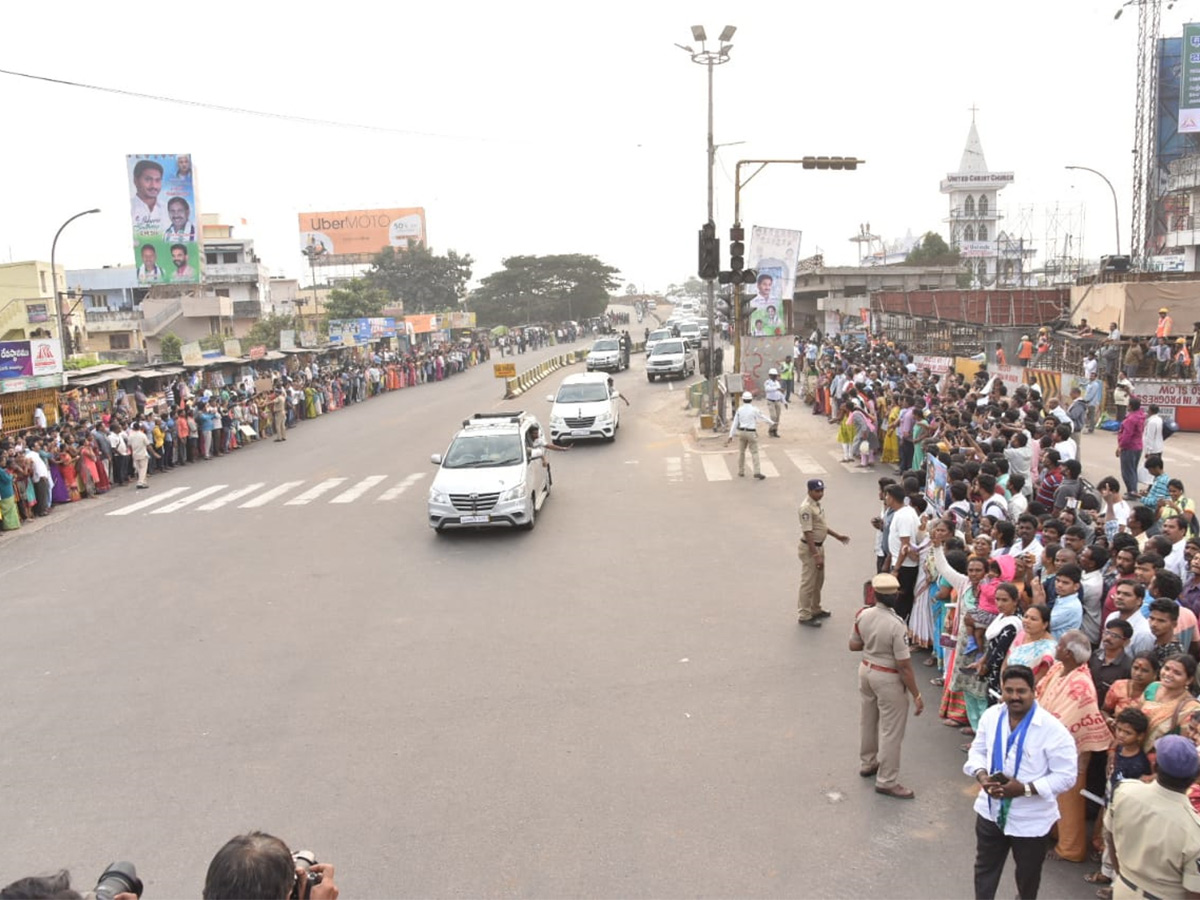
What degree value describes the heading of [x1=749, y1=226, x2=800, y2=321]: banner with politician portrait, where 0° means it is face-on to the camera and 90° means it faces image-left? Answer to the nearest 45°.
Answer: approximately 0°

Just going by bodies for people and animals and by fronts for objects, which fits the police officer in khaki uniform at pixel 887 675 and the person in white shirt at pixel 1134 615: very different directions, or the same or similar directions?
very different directions

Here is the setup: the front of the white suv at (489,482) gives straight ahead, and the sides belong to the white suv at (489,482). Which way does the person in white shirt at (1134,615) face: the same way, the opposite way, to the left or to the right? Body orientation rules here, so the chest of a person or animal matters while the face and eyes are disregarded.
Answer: to the right

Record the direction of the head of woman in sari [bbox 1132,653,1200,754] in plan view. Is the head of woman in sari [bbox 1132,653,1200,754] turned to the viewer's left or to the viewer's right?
to the viewer's left

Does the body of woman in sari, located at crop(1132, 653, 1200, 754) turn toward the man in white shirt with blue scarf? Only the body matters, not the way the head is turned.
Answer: yes

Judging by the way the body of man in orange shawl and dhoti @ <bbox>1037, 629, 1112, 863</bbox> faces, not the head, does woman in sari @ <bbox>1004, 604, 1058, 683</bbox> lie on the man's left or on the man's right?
on the man's right

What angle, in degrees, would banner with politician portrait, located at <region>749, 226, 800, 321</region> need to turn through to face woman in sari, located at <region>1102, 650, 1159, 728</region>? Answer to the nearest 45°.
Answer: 0° — it already faces them

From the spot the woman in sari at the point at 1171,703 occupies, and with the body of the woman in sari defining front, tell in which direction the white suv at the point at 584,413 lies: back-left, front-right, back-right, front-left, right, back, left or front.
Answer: right
